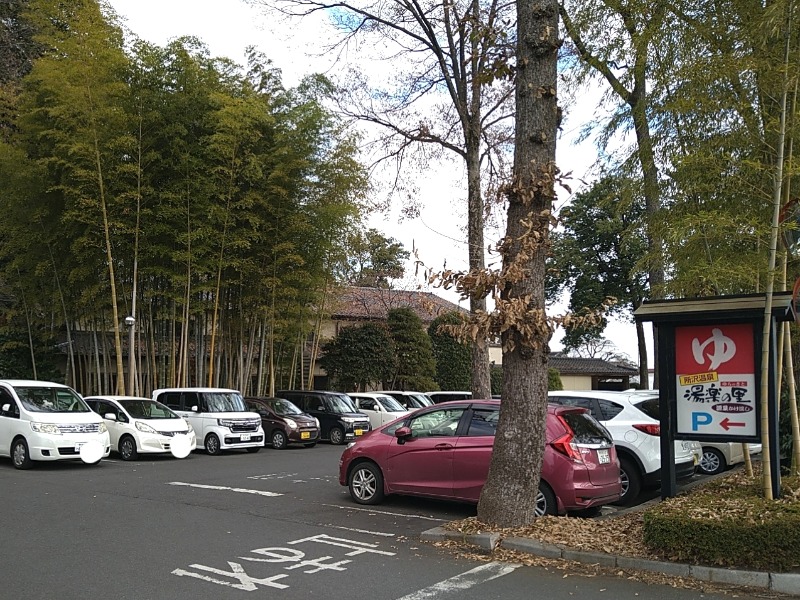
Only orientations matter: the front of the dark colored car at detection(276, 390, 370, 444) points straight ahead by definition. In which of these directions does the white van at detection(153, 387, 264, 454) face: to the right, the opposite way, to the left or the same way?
the same way

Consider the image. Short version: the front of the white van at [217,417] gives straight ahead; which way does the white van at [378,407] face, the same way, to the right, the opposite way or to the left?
the same way

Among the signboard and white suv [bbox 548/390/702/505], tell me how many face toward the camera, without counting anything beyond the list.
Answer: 1

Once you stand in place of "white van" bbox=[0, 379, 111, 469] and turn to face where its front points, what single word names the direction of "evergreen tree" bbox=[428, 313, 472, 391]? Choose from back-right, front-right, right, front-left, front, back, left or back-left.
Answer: left

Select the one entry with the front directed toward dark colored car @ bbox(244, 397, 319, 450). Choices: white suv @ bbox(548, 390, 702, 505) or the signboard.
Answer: the white suv

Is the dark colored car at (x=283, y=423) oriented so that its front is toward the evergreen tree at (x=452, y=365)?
no

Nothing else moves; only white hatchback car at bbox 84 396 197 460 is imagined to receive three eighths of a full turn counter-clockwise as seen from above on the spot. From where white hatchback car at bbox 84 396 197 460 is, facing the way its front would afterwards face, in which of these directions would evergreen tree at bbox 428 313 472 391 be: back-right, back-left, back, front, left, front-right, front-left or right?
front-right

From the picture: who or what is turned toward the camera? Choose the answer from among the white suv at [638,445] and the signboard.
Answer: the signboard

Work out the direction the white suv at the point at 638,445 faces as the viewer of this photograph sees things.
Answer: facing away from the viewer and to the left of the viewer

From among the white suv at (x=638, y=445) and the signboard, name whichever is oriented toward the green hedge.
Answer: the signboard

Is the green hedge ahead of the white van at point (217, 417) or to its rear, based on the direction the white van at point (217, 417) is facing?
ahead

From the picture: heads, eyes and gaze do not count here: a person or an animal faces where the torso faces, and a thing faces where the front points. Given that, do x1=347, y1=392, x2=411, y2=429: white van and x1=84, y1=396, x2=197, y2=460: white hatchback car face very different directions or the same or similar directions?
same or similar directions

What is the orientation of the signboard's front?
toward the camera

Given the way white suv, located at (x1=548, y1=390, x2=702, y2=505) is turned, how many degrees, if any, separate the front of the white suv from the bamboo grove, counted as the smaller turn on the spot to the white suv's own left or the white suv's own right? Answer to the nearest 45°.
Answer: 0° — it already faces it

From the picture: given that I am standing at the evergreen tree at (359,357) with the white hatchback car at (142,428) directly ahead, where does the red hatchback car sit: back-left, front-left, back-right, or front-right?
front-left

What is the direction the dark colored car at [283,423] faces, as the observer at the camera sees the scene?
facing the viewer and to the right of the viewer
